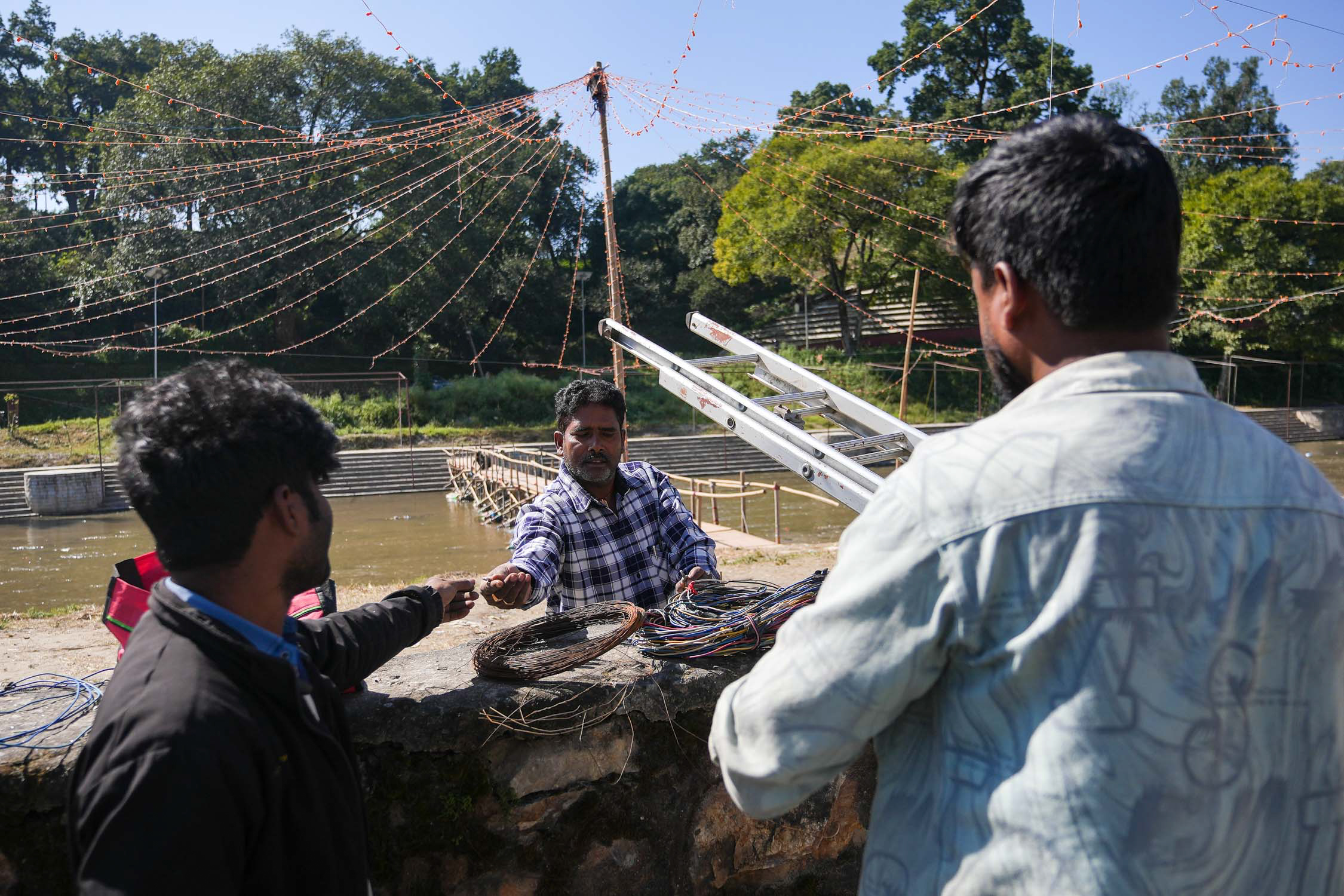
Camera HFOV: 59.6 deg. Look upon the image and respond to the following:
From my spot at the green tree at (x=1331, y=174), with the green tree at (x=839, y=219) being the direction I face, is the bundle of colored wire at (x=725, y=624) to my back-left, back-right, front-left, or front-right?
front-left

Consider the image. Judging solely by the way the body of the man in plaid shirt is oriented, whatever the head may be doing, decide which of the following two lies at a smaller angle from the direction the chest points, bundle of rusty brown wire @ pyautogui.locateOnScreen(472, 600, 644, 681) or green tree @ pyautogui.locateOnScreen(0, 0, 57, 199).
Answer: the bundle of rusty brown wire

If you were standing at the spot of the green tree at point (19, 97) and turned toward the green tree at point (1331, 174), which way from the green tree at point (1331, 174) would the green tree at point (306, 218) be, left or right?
right

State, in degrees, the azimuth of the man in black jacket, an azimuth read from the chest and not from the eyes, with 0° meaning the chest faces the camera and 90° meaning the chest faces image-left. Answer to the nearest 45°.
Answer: approximately 270°

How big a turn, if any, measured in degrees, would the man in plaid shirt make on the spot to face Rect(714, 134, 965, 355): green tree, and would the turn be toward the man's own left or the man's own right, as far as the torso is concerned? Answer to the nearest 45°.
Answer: approximately 180°

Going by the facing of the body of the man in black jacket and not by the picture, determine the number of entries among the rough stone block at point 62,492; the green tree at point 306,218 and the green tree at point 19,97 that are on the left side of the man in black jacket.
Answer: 3

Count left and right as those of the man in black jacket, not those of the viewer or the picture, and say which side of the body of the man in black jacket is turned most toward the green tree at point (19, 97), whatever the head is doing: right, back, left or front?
left

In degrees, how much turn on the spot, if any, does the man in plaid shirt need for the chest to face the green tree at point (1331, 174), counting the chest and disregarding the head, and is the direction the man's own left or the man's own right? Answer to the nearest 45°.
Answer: approximately 135° to the man's own left

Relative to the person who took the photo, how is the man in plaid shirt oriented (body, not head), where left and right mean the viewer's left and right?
facing the viewer

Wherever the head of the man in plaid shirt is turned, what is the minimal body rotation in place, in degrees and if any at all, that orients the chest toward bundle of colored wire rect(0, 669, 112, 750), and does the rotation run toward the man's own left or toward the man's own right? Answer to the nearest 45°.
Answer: approximately 45° to the man's own right

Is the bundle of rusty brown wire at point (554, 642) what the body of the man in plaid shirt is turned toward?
yes

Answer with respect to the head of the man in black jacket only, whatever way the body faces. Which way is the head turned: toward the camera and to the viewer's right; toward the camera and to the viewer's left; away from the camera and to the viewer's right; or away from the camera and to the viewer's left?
away from the camera and to the viewer's right

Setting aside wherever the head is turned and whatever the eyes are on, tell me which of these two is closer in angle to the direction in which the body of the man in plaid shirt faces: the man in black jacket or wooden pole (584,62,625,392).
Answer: the man in black jacket

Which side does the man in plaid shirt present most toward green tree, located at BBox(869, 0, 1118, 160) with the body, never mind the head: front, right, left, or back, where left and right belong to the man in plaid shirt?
back
